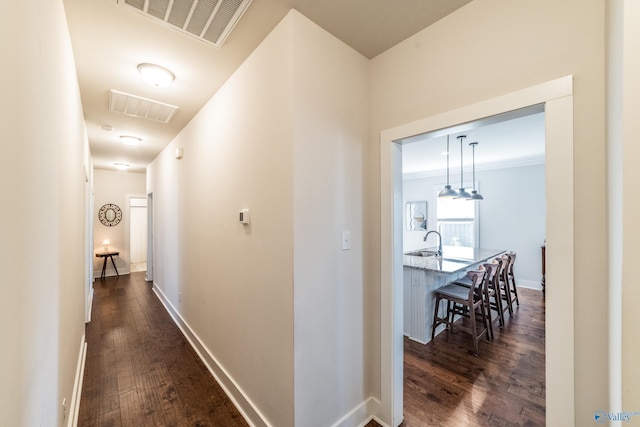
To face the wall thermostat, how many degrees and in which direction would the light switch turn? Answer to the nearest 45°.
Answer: approximately 135° to its right

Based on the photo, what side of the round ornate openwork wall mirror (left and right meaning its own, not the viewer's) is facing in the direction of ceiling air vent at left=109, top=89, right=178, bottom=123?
front

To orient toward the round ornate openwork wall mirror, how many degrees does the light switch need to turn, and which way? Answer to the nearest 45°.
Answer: approximately 180°

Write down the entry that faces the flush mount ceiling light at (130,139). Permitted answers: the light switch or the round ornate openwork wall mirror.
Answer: the round ornate openwork wall mirror

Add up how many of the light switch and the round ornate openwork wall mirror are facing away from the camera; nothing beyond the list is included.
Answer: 0

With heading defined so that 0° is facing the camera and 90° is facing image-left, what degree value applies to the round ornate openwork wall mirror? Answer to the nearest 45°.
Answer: approximately 0°

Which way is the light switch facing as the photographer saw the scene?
facing the viewer and to the right of the viewer

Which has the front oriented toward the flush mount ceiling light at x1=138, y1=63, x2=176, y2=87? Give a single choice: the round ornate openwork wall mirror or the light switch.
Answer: the round ornate openwork wall mirror

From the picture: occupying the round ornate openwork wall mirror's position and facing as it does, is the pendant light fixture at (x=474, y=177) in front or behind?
in front

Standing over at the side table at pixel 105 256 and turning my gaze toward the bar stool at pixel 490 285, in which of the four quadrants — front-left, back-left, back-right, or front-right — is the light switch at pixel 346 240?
front-right

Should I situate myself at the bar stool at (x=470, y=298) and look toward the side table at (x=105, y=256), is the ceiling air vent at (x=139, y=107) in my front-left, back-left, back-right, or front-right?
front-left

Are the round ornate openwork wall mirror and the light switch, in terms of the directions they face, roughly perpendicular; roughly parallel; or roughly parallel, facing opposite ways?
roughly parallel

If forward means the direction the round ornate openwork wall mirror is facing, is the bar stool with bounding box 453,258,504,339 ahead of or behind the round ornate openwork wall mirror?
ahead

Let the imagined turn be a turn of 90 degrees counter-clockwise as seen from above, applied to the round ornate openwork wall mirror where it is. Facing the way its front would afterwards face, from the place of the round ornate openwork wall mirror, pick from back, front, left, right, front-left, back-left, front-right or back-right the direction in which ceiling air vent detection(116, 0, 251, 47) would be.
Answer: right

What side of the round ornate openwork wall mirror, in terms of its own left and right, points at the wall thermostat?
front
